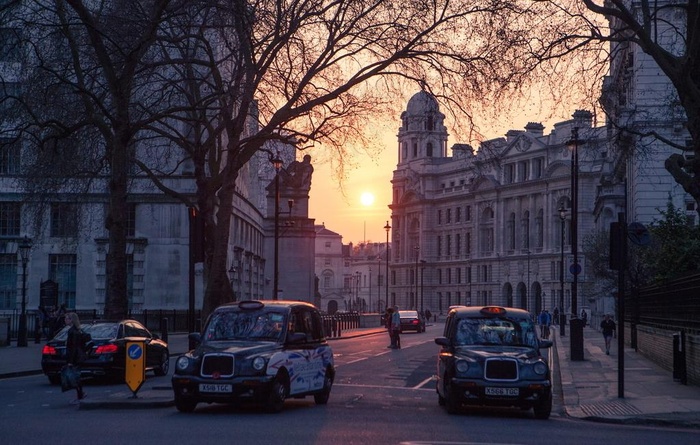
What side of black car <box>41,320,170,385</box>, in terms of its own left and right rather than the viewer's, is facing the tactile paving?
right

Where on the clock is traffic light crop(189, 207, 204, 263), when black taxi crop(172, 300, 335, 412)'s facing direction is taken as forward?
The traffic light is roughly at 4 o'clock from the black taxi.

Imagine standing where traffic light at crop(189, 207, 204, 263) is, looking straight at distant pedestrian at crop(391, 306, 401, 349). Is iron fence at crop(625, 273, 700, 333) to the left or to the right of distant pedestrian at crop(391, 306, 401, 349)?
right

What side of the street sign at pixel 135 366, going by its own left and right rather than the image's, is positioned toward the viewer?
front

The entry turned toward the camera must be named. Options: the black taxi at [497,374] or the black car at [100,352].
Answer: the black taxi

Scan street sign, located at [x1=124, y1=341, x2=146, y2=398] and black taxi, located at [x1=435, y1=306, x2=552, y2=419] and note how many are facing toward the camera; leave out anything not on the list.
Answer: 2

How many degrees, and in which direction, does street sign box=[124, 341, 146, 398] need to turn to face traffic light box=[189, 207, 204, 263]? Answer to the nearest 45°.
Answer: approximately 180°

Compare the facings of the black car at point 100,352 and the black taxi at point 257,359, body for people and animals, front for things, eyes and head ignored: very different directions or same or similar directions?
very different directions

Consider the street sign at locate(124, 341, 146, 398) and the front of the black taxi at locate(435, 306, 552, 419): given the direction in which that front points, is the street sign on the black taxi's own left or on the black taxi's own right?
on the black taxi's own right

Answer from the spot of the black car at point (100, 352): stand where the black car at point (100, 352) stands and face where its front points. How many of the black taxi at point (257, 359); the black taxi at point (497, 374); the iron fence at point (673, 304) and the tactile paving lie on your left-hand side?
0

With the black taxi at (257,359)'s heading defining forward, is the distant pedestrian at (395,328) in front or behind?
behind

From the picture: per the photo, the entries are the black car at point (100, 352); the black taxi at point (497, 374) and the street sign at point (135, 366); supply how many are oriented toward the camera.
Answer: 2
